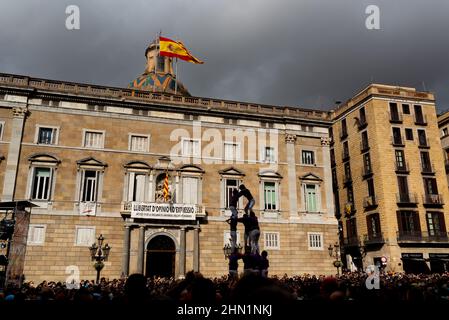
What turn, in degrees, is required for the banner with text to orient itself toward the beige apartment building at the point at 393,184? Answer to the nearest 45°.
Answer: approximately 90° to its left

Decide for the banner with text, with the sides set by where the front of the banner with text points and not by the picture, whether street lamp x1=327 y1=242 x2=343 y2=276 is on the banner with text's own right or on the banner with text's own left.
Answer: on the banner with text's own left

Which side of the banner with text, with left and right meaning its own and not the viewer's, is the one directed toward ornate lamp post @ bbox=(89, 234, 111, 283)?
right

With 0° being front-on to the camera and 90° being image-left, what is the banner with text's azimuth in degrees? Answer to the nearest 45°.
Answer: approximately 0°
